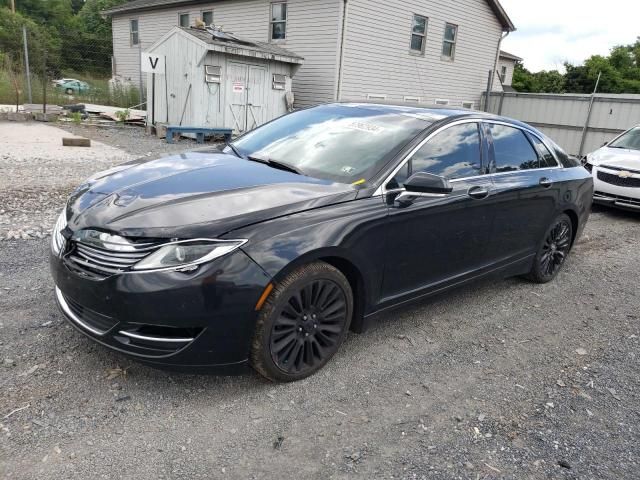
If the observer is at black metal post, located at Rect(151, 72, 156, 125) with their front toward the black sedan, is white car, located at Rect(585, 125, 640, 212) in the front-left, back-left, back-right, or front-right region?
front-left

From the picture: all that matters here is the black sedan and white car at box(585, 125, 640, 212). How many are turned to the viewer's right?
0

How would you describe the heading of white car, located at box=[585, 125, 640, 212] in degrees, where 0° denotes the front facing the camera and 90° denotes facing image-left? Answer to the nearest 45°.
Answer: approximately 45°

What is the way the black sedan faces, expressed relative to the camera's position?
facing the viewer and to the left of the viewer

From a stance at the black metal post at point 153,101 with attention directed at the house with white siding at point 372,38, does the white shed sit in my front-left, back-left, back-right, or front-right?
front-right

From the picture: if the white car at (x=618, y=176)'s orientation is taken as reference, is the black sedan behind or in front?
in front

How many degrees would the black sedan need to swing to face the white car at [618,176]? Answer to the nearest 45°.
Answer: approximately 180°

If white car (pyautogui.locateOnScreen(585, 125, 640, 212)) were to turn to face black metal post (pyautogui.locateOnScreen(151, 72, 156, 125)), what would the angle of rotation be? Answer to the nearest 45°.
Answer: approximately 45° to its right

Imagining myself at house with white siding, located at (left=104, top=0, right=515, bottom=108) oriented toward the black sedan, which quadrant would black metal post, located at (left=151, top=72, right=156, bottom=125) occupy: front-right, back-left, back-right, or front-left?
front-right

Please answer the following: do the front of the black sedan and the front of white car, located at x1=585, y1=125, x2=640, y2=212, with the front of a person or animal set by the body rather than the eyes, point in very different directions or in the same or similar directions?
same or similar directions

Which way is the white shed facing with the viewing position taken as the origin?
facing the viewer and to the right of the viewer

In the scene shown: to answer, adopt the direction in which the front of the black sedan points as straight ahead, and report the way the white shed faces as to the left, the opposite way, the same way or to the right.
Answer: to the left

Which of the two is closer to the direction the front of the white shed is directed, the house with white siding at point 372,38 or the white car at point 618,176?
the white car

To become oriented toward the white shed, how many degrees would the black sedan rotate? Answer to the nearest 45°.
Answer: approximately 135° to its right

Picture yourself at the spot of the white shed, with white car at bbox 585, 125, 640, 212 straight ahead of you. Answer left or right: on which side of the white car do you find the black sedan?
right
